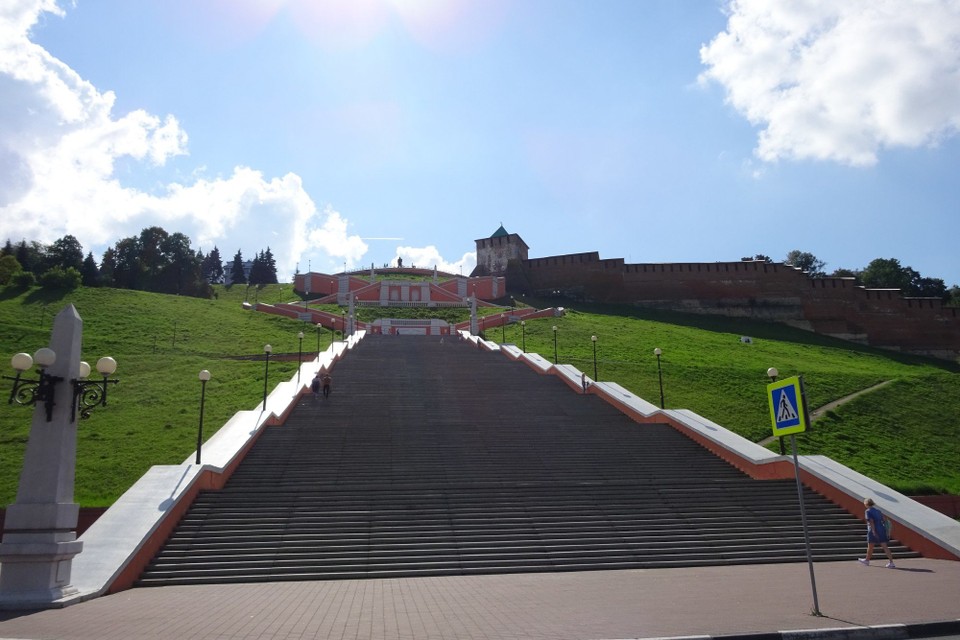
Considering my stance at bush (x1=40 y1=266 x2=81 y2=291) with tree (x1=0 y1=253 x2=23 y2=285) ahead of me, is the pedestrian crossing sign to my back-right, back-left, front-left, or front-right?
back-left

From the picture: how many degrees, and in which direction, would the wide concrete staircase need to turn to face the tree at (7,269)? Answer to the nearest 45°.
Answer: approximately 135° to its right

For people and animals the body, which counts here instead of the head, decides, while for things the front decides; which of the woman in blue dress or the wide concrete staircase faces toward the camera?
the wide concrete staircase

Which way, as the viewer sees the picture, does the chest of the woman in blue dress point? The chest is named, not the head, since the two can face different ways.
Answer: to the viewer's left

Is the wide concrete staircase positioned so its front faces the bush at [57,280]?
no

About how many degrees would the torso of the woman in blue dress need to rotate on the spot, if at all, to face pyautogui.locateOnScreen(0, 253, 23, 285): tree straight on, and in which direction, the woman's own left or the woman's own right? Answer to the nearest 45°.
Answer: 0° — they already face it

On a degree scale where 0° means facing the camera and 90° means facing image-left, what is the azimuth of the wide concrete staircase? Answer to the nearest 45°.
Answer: approximately 0°

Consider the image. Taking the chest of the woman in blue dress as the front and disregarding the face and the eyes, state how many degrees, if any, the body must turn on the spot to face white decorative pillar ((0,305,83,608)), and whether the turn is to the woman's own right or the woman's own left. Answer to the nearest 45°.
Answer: approximately 45° to the woman's own left

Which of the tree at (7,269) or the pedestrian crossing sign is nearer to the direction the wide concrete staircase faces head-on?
the pedestrian crossing sign
